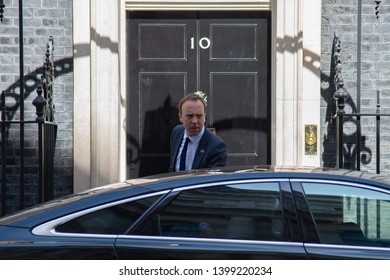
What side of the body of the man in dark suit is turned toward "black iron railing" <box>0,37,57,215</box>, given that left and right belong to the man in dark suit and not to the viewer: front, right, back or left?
right

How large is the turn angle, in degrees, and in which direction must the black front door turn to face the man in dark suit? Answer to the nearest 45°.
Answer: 0° — it already faces them

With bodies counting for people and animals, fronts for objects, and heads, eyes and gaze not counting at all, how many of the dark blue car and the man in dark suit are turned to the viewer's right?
1

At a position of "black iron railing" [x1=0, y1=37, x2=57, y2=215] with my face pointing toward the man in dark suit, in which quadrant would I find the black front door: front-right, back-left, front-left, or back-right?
front-left

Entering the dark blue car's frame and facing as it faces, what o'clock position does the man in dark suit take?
The man in dark suit is roughly at 9 o'clock from the dark blue car.

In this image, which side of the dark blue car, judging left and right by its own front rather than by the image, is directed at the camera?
right

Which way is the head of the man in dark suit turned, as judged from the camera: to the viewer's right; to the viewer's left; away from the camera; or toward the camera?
toward the camera

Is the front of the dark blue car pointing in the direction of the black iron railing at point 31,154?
no

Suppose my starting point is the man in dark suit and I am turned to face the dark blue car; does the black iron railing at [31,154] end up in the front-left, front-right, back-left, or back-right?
back-right

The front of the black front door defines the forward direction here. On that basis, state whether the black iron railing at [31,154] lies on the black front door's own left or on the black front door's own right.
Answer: on the black front door's own right

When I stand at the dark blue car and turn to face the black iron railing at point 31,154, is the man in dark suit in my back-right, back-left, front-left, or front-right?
front-right

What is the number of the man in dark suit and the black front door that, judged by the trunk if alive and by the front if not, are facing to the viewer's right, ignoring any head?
0

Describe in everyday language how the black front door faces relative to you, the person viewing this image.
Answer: facing the viewer

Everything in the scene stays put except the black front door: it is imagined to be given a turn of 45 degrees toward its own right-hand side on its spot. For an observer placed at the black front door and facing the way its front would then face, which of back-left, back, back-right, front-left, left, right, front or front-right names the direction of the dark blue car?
front-left
